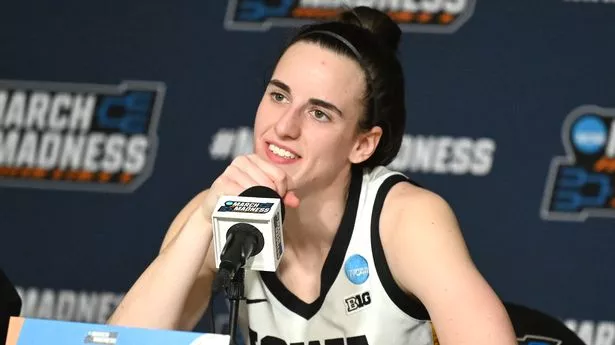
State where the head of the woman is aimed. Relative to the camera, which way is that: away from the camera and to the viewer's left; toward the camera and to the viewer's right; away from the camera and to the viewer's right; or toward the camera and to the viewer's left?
toward the camera and to the viewer's left

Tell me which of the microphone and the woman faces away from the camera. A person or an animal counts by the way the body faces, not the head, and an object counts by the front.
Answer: the microphone

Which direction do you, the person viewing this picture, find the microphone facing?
facing away from the viewer

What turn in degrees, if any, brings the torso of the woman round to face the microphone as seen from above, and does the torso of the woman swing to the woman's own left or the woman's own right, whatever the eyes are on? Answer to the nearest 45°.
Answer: approximately 45° to the woman's own left

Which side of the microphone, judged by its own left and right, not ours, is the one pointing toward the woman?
front

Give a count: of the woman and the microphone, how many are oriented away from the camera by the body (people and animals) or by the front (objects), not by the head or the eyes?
1

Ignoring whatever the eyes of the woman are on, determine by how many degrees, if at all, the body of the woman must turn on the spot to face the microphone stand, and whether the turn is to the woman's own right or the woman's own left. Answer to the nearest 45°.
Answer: approximately 45° to the woman's own left
